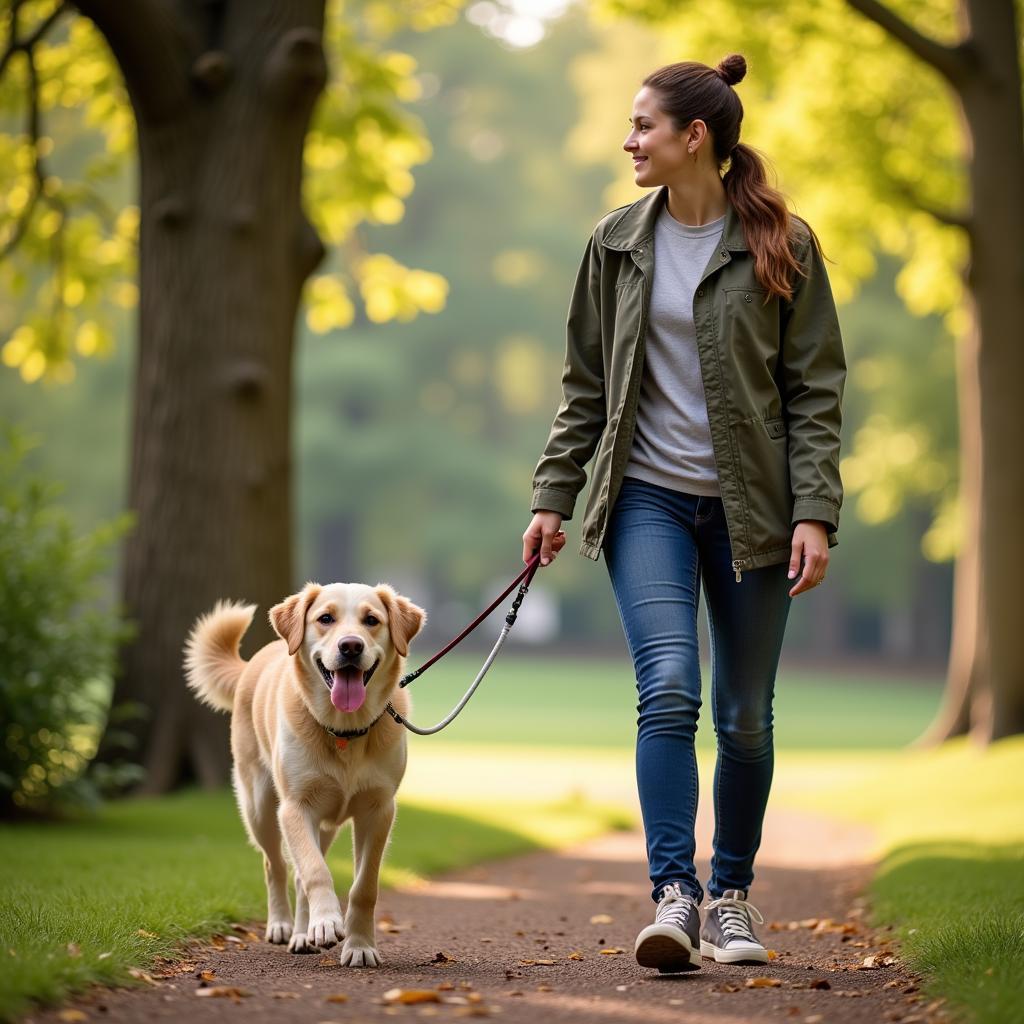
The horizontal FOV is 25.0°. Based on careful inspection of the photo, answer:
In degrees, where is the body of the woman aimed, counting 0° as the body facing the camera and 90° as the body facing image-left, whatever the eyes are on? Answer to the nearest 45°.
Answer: approximately 0°

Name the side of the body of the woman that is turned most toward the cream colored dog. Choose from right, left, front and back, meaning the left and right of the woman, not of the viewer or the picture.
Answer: right

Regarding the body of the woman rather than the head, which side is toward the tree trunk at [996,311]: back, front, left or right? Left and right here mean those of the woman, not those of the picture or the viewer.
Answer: back

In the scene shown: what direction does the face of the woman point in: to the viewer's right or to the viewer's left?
to the viewer's left
